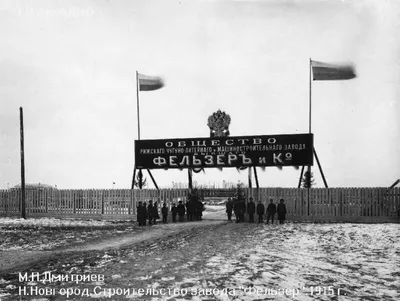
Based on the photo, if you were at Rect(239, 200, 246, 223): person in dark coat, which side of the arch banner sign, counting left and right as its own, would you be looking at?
front

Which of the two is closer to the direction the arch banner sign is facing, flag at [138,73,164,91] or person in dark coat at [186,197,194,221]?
the person in dark coat

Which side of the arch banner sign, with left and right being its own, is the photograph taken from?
front

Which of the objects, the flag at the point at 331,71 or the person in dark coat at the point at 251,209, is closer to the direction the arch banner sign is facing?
the person in dark coat

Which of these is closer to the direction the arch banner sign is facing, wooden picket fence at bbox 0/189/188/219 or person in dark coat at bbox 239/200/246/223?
the person in dark coat

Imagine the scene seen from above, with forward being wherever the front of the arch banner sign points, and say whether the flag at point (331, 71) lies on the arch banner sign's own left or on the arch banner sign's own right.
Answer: on the arch banner sign's own left
